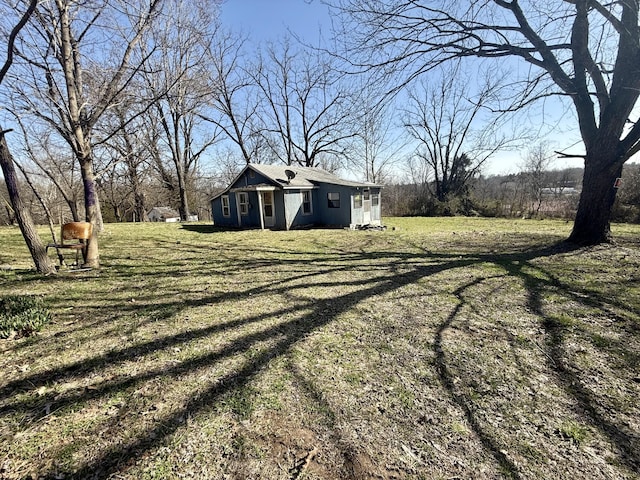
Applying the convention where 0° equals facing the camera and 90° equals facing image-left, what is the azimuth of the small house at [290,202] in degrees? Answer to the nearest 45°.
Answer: approximately 45°

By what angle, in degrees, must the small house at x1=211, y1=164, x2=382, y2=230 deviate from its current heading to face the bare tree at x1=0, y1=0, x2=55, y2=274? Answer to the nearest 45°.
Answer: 0° — it already faces it

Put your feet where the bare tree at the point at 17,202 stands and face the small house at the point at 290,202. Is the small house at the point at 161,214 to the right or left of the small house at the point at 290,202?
left

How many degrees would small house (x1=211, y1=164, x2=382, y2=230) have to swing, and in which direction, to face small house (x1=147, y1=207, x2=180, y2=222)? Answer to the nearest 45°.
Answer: approximately 90° to its right

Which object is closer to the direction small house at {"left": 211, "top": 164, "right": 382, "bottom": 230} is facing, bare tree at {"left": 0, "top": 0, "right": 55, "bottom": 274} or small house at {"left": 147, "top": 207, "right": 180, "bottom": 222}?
the bare tree
